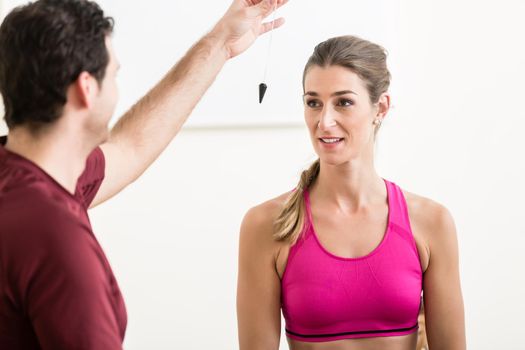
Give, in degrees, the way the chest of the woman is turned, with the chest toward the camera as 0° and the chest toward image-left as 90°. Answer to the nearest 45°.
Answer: approximately 0°

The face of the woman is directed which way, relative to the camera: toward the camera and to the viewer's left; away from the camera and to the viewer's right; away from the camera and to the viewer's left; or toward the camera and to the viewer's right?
toward the camera and to the viewer's left

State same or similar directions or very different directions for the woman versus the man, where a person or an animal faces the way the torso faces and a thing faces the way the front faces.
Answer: very different directions

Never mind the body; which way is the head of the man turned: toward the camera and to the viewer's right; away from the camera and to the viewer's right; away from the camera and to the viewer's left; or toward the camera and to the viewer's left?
away from the camera and to the viewer's right

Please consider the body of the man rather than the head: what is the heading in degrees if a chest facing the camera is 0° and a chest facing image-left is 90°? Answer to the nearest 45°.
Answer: approximately 225°

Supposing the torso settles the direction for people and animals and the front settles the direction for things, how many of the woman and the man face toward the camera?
1

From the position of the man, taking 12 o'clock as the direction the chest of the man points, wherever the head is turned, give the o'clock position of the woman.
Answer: The woman is roughly at 12 o'clock from the man.

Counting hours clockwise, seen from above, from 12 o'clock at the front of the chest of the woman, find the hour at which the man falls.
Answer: The man is roughly at 1 o'clock from the woman.
